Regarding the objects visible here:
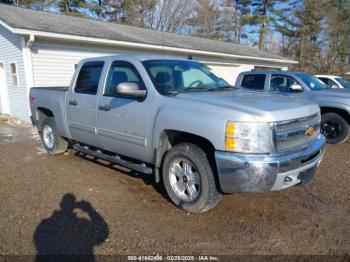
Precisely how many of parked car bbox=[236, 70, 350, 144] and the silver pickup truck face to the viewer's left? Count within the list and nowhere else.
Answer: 0

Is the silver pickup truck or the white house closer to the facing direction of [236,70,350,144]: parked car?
the silver pickup truck

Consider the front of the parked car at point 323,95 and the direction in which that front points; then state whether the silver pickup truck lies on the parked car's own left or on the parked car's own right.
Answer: on the parked car's own right

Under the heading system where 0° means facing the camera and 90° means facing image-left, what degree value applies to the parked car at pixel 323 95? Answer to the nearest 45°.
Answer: approximately 315°

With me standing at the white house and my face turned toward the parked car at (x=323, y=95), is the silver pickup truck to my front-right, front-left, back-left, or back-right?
front-right

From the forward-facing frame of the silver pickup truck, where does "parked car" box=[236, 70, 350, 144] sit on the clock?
The parked car is roughly at 9 o'clock from the silver pickup truck.

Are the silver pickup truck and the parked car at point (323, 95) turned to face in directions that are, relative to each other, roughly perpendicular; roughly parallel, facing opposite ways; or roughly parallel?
roughly parallel
